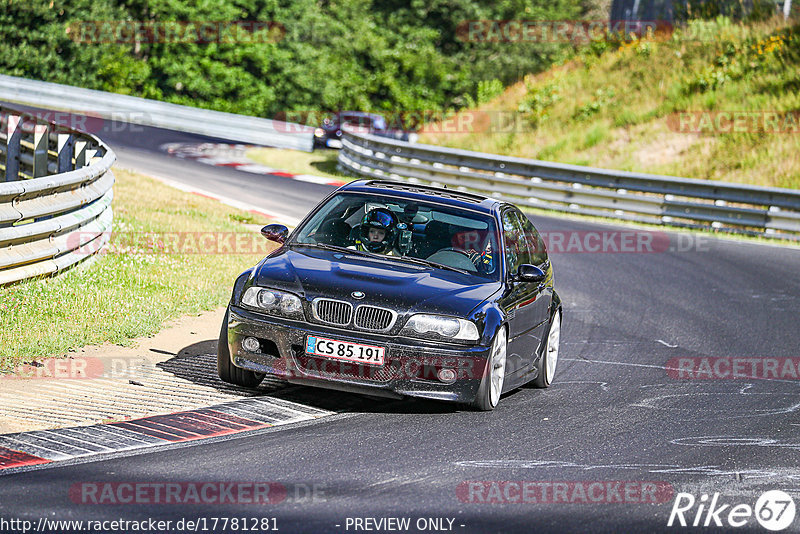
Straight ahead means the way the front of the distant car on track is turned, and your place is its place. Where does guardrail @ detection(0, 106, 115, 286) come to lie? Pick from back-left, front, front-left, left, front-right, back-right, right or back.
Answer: front-left

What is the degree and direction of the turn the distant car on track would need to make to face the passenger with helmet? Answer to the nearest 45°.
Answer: approximately 45° to its left

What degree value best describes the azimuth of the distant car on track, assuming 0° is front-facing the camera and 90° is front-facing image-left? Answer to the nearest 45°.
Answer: approximately 45°

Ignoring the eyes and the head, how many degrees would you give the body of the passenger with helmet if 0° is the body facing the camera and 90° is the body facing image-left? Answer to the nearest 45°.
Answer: approximately 0°

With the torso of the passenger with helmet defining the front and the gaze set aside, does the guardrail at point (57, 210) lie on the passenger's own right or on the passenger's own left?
on the passenger's own right

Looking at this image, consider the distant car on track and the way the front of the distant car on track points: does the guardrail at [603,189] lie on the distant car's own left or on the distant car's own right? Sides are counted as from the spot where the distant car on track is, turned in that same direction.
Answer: on the distant car's own left

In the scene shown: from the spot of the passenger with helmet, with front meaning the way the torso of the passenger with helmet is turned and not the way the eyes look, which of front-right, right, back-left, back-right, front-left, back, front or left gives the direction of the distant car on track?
back

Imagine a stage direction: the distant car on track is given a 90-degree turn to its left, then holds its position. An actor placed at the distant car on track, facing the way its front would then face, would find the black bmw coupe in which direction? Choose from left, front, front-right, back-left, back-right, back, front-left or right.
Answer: front-right

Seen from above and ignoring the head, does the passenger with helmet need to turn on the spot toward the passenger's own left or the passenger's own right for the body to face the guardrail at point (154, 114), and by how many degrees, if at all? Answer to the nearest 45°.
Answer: approximately 180°

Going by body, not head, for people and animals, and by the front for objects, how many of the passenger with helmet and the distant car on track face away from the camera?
0
